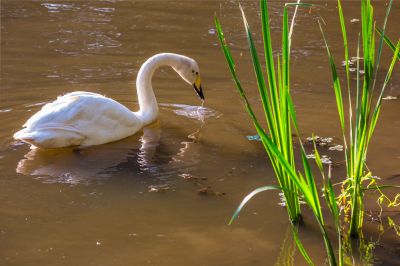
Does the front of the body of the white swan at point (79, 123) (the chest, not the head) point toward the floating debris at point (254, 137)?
yes

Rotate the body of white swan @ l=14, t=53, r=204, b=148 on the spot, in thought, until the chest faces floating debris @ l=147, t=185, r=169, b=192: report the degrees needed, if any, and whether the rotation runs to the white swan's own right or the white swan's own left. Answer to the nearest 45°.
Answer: approximately 45° to the white swan's own right

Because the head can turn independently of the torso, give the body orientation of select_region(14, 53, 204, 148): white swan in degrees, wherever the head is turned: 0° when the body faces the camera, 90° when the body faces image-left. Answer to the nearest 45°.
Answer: approximately 270°

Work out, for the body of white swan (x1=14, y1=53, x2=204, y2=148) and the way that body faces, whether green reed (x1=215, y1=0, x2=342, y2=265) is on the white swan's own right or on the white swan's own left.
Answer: on the white swan's own right

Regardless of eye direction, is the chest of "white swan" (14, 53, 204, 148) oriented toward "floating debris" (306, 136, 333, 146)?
yes
